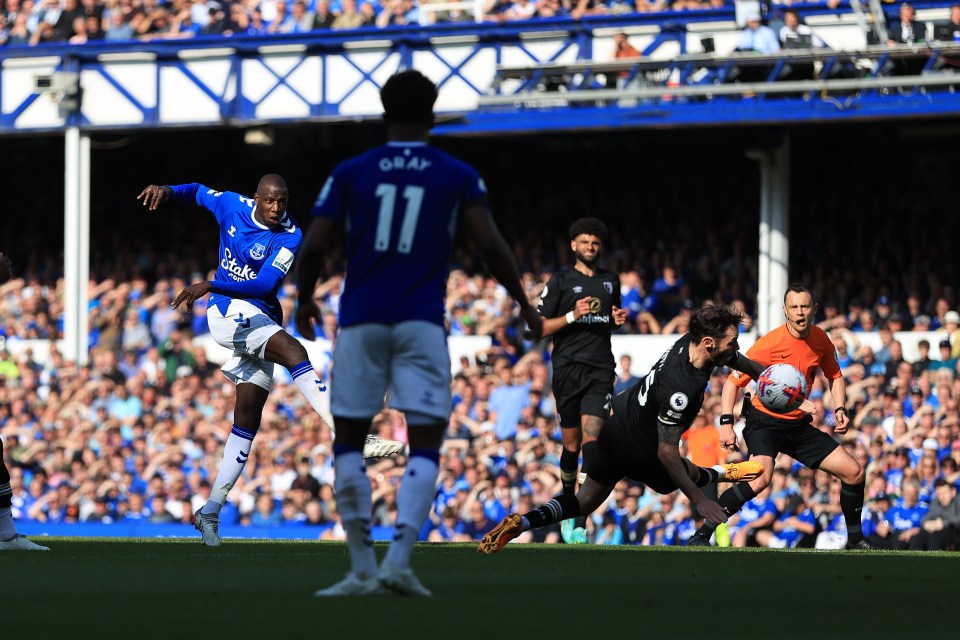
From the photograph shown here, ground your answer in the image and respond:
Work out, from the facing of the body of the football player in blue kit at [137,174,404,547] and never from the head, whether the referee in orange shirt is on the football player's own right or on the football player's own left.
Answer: on the football player's own left

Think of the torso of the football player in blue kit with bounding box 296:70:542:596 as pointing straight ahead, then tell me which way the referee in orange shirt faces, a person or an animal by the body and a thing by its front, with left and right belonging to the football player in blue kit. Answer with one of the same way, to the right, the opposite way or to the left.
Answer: the opposite way

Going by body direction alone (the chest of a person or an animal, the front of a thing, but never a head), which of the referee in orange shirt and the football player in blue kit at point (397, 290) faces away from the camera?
the football player in blue kit

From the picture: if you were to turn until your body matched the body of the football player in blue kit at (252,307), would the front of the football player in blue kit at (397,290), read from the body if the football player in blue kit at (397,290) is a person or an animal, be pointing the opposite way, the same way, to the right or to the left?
the opposite way

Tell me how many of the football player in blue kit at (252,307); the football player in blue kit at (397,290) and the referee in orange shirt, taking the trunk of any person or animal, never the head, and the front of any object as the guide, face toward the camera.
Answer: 2

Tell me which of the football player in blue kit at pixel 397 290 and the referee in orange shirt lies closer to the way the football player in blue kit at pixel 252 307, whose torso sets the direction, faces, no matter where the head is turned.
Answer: the football player in blue kit

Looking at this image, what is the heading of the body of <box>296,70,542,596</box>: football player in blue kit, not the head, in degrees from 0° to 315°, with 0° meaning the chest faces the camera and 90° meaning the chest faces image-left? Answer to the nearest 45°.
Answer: approximately 180°

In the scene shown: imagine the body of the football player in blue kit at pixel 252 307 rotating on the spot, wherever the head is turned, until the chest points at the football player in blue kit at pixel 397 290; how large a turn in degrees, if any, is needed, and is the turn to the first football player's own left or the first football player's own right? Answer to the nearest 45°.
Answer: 0° — they already face them

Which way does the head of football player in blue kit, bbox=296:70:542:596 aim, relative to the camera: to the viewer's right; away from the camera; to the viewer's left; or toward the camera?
away from the camera
